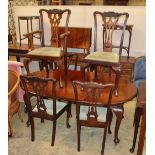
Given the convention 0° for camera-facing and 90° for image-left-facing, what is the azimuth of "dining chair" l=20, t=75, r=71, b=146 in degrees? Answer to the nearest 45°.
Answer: approximately 225°

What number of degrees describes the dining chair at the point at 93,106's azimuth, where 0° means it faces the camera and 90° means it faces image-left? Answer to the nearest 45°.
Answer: approximately 180°

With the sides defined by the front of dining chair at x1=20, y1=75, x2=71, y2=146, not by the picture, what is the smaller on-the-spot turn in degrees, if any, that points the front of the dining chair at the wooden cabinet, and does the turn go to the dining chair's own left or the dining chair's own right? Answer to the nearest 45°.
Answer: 0° — it already faces it
